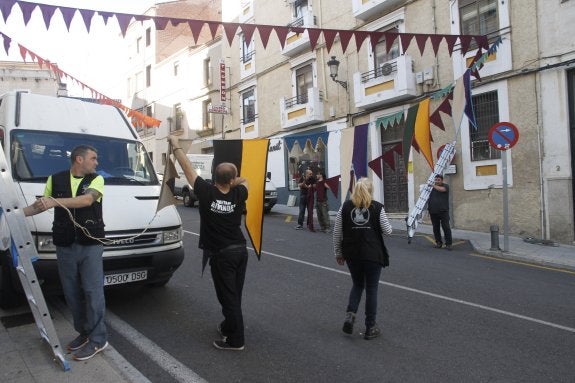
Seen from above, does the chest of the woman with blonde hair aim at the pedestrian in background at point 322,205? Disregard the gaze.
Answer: yes

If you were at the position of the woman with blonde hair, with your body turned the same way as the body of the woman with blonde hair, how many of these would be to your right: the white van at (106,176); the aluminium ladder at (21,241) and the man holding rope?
0

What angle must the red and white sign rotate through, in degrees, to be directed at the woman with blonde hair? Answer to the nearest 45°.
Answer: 0° — it already faces them

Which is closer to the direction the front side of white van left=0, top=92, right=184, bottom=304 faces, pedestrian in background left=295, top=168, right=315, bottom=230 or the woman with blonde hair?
the woman with blonde hair

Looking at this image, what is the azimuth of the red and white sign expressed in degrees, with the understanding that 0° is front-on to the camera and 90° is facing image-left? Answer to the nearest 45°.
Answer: approximately 0°

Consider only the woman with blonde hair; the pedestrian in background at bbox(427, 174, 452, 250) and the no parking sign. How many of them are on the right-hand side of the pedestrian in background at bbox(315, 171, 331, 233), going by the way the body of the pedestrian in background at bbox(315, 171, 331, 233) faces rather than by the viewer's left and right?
0

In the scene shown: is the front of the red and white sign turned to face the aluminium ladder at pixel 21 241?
yes

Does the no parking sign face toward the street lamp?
no

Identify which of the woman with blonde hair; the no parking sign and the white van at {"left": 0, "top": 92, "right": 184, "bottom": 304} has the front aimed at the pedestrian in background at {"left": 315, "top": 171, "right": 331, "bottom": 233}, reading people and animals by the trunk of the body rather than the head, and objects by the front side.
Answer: the woman with blonde hair

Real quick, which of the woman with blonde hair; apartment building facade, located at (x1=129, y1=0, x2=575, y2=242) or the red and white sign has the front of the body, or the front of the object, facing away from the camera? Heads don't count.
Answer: the woman with blonde hair

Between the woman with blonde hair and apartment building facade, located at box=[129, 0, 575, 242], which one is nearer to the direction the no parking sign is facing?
the woman with blonde hair

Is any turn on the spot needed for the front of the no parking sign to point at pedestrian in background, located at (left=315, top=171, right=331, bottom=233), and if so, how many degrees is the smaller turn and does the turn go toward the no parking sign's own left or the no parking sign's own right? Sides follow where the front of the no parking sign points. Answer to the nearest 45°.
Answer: approximately 90° to the no parking sign's own right

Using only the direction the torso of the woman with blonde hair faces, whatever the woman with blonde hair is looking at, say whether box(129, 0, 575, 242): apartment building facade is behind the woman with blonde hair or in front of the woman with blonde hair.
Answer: in front

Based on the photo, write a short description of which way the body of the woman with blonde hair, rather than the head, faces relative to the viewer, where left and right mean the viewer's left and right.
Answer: facing away from the viewer

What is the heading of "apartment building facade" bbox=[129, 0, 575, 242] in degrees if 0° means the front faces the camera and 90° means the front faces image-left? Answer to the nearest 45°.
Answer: approximately 45°

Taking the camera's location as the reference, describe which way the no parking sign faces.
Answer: facing the viewer

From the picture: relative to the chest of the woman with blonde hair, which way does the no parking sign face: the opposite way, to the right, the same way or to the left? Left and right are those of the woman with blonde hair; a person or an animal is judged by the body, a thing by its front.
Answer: the opposite way

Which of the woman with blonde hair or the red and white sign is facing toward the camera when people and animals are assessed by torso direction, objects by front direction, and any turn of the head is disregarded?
the red and white sign

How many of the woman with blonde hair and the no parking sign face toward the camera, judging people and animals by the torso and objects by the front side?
1
